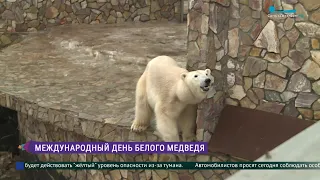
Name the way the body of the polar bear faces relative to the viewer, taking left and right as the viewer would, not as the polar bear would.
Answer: facing the viewer and to the right of the viewer
